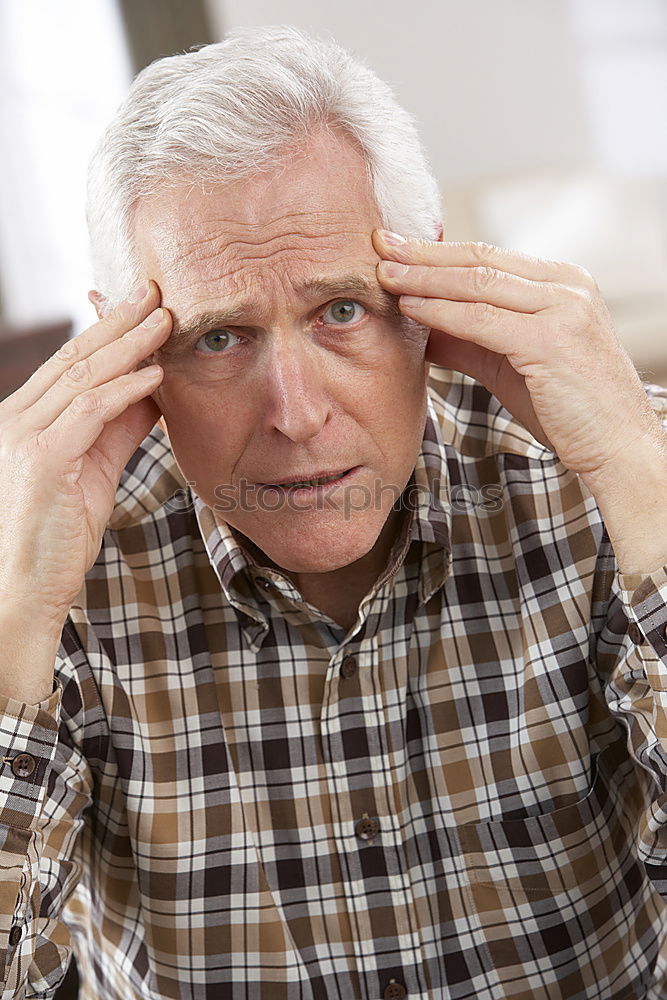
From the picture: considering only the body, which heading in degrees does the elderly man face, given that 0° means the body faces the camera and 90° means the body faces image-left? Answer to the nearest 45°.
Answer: approximately 0°

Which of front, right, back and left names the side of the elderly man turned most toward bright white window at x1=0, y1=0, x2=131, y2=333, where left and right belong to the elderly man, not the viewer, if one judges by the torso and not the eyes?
back
